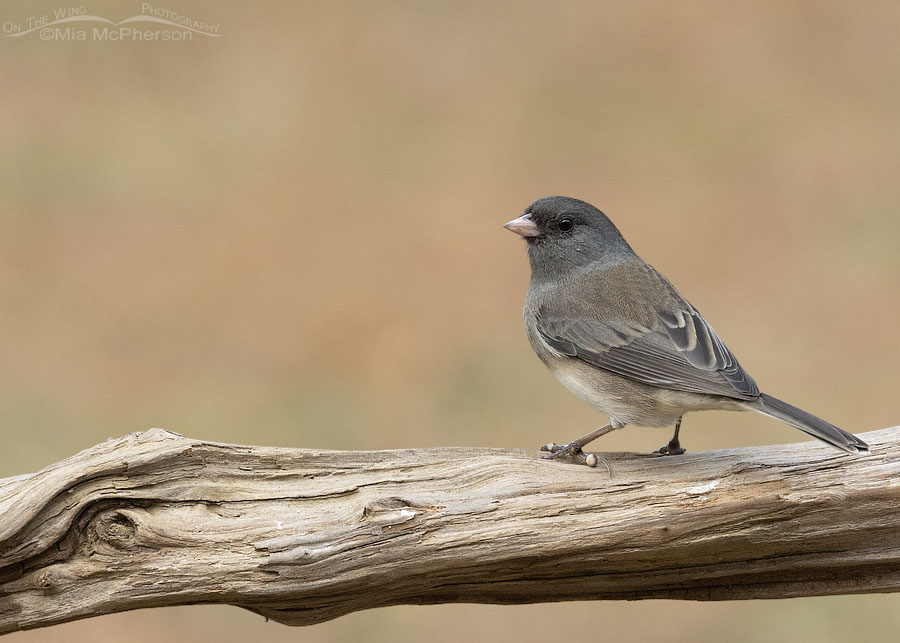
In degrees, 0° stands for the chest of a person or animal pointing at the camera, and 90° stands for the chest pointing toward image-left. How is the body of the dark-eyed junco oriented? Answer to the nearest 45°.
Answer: approximately 90°
